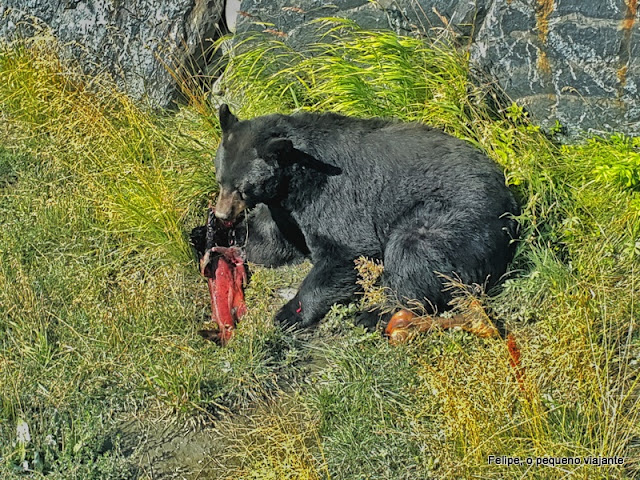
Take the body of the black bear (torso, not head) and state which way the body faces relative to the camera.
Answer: to the viewer's left
